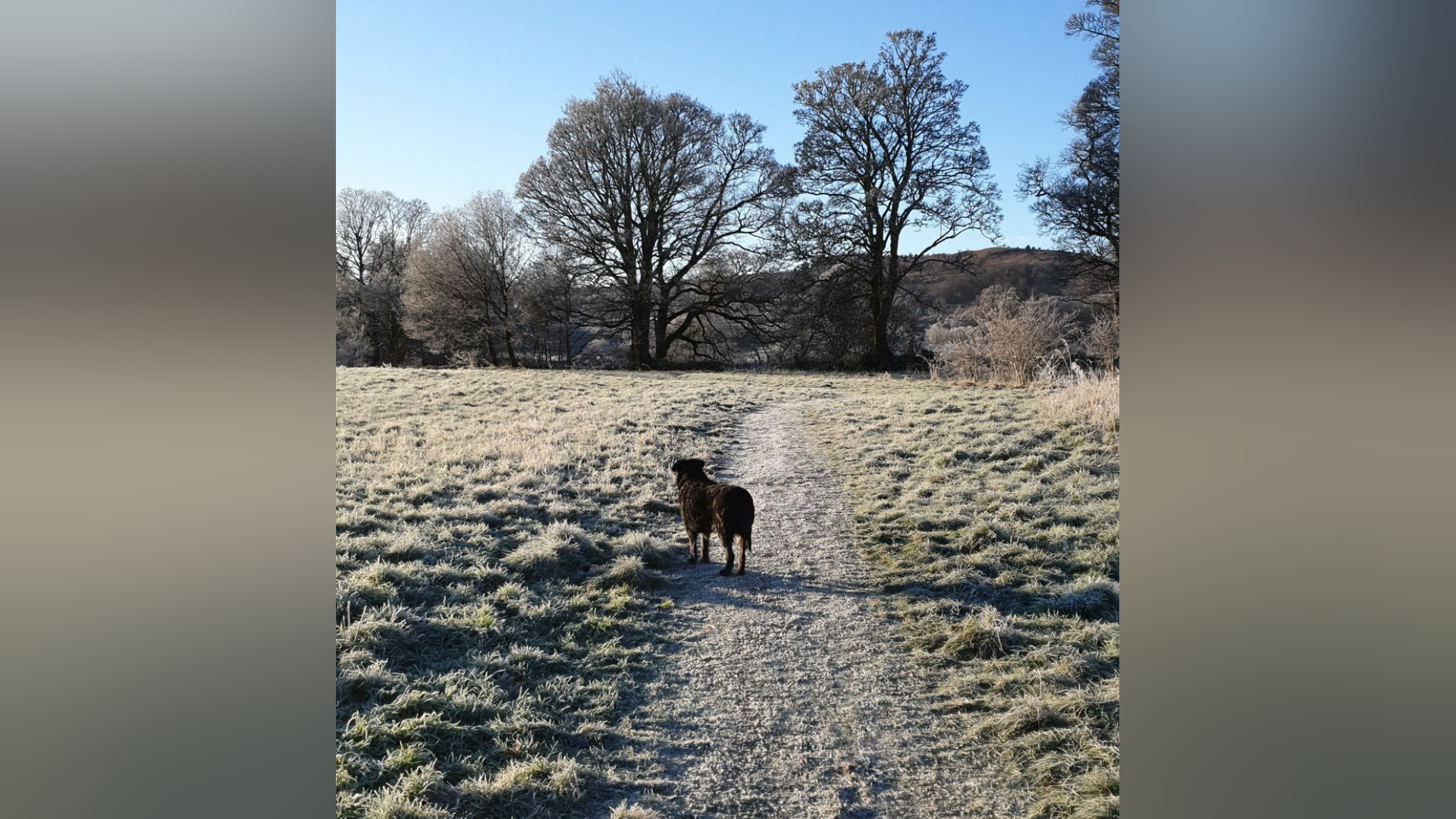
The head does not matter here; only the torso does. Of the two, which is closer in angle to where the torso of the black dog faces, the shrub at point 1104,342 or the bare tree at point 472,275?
the bare tree

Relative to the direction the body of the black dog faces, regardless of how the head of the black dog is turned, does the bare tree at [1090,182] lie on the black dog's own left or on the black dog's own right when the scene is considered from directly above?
on the black dog's own right

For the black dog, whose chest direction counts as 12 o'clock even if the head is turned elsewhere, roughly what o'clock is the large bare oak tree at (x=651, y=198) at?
The large bare oak tree is roughly at 1 o'clock from the black dog.

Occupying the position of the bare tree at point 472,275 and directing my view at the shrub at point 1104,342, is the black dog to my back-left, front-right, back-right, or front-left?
front-right

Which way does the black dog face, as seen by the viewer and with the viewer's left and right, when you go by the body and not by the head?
facing away from the viewer and to the left of the viewer

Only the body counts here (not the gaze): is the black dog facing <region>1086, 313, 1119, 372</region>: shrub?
no

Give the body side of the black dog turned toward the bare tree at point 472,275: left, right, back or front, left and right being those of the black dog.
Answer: front

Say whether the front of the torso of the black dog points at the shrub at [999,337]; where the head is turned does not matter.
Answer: no

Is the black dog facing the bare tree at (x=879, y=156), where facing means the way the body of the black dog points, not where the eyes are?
no
